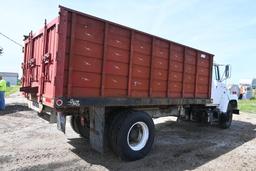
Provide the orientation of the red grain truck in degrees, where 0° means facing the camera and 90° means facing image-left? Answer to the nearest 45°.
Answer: approximately 225°
